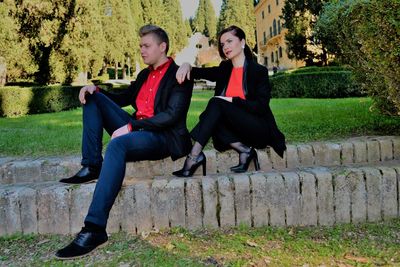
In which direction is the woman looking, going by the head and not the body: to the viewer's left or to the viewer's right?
to the viewer's left

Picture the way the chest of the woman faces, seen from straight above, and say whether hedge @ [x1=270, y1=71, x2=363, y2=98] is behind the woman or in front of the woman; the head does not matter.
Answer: behind

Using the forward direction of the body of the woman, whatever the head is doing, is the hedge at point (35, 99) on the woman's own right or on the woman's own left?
on the woman's own right

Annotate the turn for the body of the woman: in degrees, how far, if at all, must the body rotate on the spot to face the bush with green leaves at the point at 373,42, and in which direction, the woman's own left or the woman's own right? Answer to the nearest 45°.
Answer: approximately 135° to the woman's own left

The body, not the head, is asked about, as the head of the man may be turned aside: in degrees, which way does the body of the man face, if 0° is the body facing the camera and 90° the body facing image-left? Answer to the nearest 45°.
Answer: approximately 45°

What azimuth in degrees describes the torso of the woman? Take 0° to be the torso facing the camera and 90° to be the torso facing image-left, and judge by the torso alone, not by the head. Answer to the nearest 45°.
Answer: approximately 45°

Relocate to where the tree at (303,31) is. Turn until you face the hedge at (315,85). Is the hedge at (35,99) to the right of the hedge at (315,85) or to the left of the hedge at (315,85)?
right

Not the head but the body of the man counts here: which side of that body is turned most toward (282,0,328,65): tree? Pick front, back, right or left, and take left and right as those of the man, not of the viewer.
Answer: back
